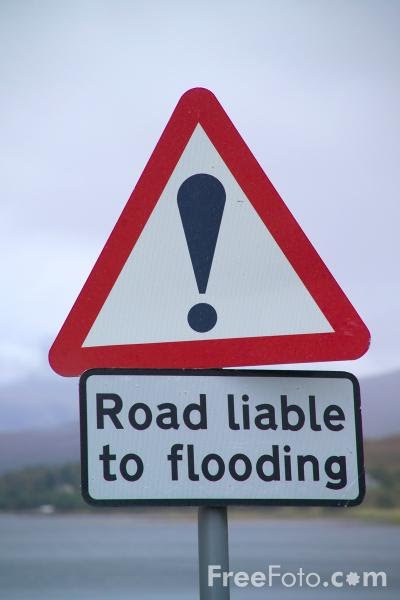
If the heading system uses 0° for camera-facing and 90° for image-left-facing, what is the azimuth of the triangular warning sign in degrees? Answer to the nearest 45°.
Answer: approximately 0°
